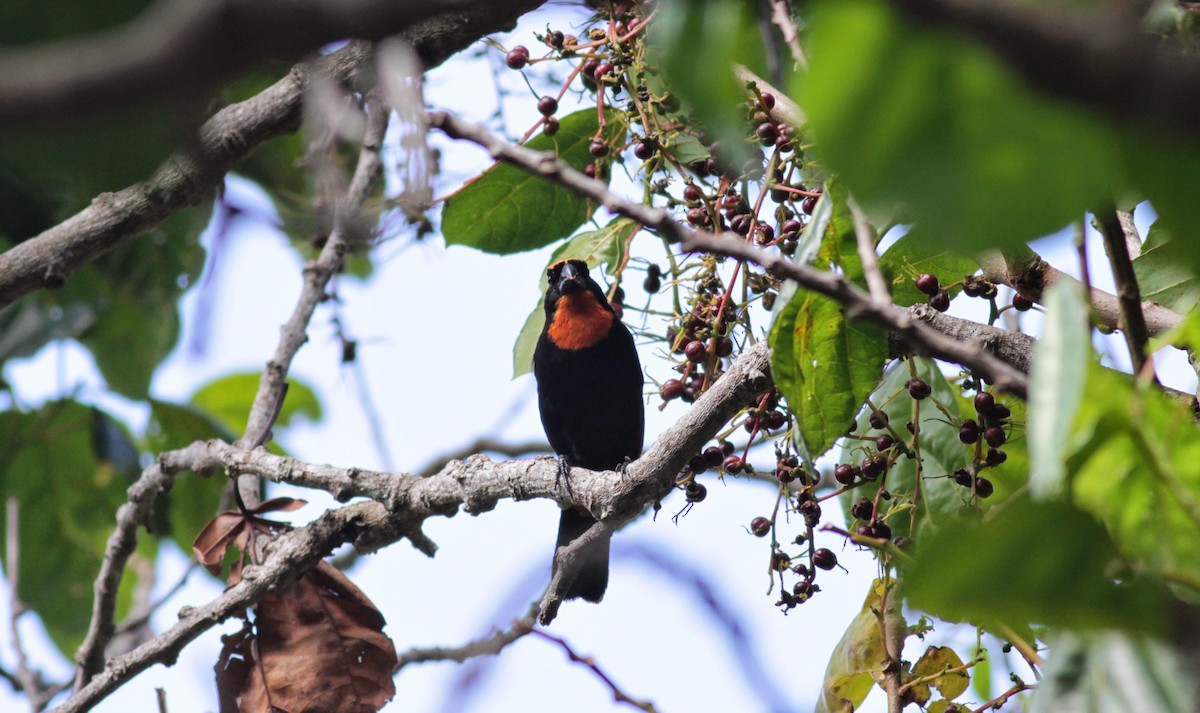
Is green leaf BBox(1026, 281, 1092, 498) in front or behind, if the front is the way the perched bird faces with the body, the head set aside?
in front

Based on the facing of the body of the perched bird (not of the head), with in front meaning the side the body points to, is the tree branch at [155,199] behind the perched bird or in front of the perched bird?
in front

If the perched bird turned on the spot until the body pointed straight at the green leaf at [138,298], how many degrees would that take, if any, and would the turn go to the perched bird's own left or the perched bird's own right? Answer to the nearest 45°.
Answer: approximately 90° to the perched bird's own right

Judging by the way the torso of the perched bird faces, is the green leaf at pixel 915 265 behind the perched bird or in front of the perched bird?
in front

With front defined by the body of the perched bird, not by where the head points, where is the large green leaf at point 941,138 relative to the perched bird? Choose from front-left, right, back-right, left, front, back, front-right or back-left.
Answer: front

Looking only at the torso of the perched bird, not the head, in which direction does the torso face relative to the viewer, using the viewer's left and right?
facing the viewer
